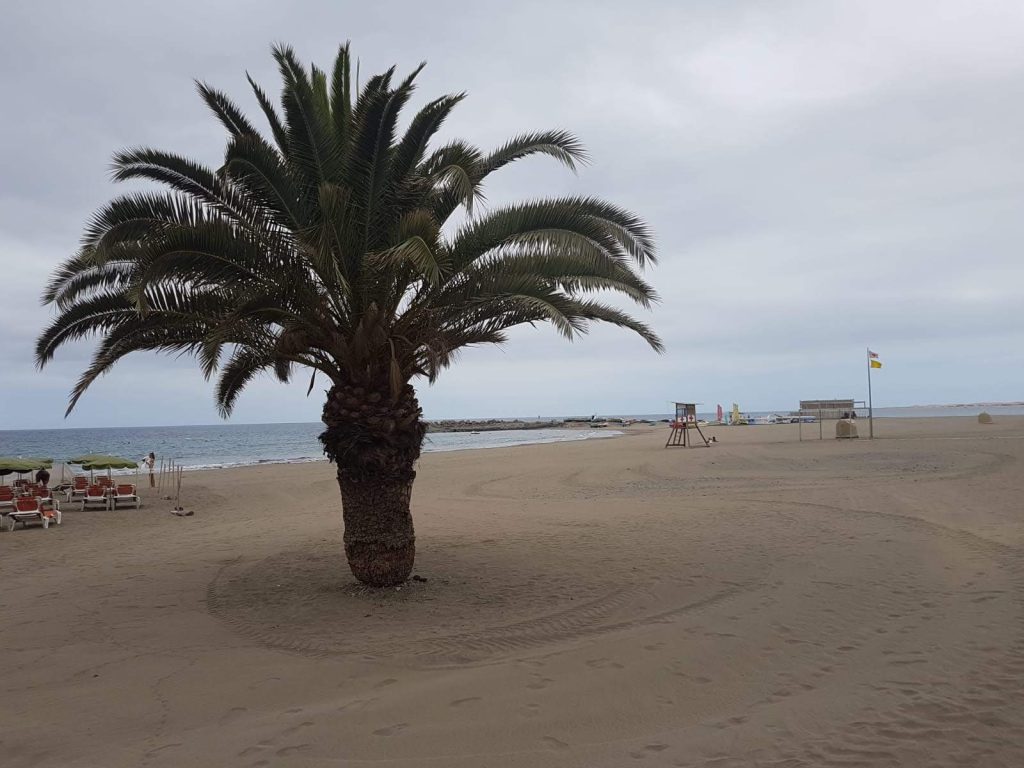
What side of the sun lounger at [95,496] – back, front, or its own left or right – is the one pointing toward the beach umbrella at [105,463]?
back

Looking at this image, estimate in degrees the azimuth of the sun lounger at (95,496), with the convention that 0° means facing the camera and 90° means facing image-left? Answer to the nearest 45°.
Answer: approximately 0°

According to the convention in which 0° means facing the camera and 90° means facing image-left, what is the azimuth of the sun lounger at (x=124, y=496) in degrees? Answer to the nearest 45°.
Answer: approximately 0°

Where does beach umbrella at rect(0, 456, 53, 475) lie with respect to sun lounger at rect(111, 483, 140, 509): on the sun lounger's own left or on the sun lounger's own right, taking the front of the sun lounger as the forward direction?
on the sun lounger's own right

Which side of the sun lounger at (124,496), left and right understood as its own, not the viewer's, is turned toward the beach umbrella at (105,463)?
back

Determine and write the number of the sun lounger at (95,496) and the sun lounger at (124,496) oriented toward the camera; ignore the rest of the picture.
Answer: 2

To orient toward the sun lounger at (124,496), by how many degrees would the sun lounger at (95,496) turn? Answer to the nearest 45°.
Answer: approximately 90° to its left

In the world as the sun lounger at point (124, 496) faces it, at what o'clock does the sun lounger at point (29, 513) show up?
the sun lounger at point (29, 513) is roughly at 1 o'clock from the sun lounger at point (124, 496).

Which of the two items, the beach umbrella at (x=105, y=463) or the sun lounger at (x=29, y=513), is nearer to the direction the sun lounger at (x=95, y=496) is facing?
the sun lounger
